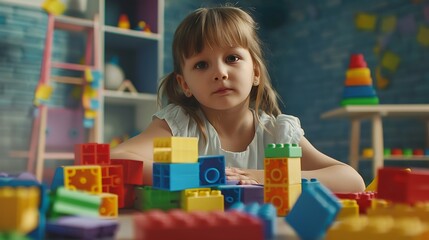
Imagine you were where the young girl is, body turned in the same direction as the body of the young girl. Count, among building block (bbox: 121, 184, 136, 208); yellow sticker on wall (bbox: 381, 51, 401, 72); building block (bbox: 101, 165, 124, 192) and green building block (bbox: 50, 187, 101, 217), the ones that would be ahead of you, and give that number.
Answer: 3

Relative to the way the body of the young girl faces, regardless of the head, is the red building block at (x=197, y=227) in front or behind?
in front

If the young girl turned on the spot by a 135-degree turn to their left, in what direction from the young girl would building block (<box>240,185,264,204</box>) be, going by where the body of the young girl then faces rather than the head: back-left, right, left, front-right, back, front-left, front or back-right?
back-right

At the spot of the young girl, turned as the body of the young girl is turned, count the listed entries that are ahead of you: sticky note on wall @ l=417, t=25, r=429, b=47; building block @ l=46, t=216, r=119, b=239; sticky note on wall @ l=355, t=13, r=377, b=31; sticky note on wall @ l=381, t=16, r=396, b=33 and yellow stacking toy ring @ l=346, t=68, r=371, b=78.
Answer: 1

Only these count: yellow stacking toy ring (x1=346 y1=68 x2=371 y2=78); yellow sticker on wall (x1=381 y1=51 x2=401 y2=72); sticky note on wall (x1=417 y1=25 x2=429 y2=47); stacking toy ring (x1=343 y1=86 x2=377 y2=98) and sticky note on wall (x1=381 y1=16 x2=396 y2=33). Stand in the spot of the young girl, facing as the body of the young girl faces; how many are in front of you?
0

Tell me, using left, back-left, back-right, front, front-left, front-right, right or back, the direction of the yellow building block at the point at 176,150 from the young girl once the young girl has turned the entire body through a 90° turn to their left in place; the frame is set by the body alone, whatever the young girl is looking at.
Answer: right

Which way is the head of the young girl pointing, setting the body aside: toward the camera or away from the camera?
toward the camera

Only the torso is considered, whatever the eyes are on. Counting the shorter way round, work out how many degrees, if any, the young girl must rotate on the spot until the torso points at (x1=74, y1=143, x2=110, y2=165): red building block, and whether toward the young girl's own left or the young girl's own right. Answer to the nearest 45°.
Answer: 0° — they already face it

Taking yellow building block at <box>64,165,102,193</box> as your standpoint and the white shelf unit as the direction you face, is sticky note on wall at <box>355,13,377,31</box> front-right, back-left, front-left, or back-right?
front-right

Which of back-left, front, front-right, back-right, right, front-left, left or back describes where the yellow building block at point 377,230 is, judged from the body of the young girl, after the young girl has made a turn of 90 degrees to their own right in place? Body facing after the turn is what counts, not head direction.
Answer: left

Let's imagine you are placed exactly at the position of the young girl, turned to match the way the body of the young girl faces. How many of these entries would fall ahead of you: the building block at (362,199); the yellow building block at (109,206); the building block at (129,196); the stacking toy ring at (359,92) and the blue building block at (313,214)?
4

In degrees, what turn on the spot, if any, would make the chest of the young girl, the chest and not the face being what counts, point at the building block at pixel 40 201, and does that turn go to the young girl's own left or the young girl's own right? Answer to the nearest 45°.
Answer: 0° — they already face it

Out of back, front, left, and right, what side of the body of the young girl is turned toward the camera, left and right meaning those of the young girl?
front

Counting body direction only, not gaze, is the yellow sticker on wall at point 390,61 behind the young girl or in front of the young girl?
behind

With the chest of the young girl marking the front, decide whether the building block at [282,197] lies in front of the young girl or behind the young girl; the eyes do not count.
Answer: in front

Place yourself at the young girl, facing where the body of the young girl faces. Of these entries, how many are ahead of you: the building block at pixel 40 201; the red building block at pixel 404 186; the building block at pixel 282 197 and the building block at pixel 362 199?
4

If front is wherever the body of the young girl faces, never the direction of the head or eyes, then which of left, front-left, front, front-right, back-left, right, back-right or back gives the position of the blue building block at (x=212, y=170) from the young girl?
front

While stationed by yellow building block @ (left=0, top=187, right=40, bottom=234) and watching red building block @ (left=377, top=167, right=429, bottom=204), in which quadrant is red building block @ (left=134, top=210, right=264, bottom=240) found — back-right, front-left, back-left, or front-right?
front-right

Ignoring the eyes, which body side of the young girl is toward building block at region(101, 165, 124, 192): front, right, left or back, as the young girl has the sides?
front
